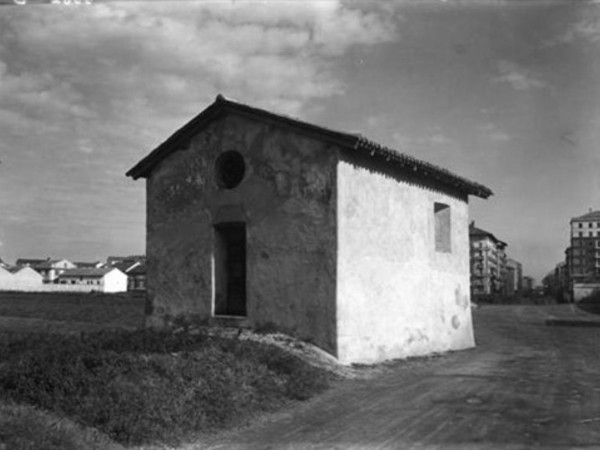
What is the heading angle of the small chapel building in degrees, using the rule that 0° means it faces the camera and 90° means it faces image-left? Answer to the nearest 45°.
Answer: approximately 45°
